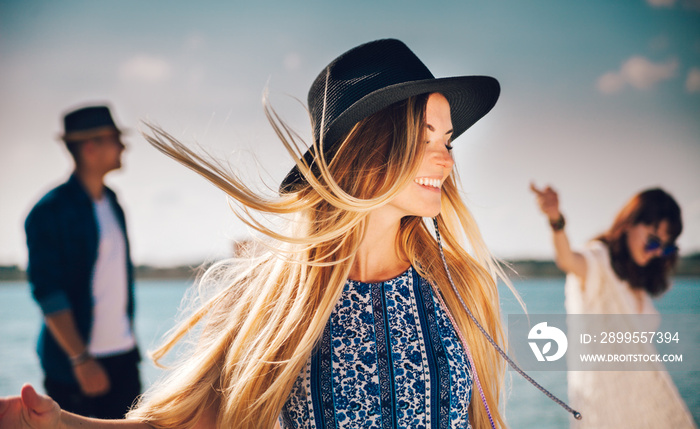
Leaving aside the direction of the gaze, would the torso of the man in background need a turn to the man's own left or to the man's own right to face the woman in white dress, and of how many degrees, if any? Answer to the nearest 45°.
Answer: approximately 45° to the man's own left

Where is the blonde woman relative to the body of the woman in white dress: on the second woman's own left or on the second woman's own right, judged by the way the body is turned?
on the second woman's own right

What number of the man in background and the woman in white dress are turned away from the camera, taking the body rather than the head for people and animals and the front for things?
0

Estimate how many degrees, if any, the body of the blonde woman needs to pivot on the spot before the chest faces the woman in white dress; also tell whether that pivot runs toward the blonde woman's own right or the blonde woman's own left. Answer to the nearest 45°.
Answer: approximately 90° to the blonde woman's own left

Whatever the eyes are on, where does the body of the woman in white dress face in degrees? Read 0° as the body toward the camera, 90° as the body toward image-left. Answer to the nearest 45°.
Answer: approximately 315°

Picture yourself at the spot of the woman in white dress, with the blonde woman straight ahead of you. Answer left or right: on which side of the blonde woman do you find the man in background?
right

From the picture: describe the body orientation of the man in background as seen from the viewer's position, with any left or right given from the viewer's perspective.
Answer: facing the viewer and to the right of the viewer

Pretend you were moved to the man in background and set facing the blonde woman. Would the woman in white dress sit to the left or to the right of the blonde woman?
left

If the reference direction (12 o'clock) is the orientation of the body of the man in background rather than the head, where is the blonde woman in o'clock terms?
The blonde woman is roughly at 1 o'clock from the man in background.

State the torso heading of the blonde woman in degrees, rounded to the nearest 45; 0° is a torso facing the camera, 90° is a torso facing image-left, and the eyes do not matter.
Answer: approximately 315°

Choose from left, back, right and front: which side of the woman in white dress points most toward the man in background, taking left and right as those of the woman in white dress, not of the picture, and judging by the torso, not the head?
right

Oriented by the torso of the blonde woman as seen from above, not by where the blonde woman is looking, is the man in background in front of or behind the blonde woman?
behind

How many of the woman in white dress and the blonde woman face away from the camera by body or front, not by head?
0
